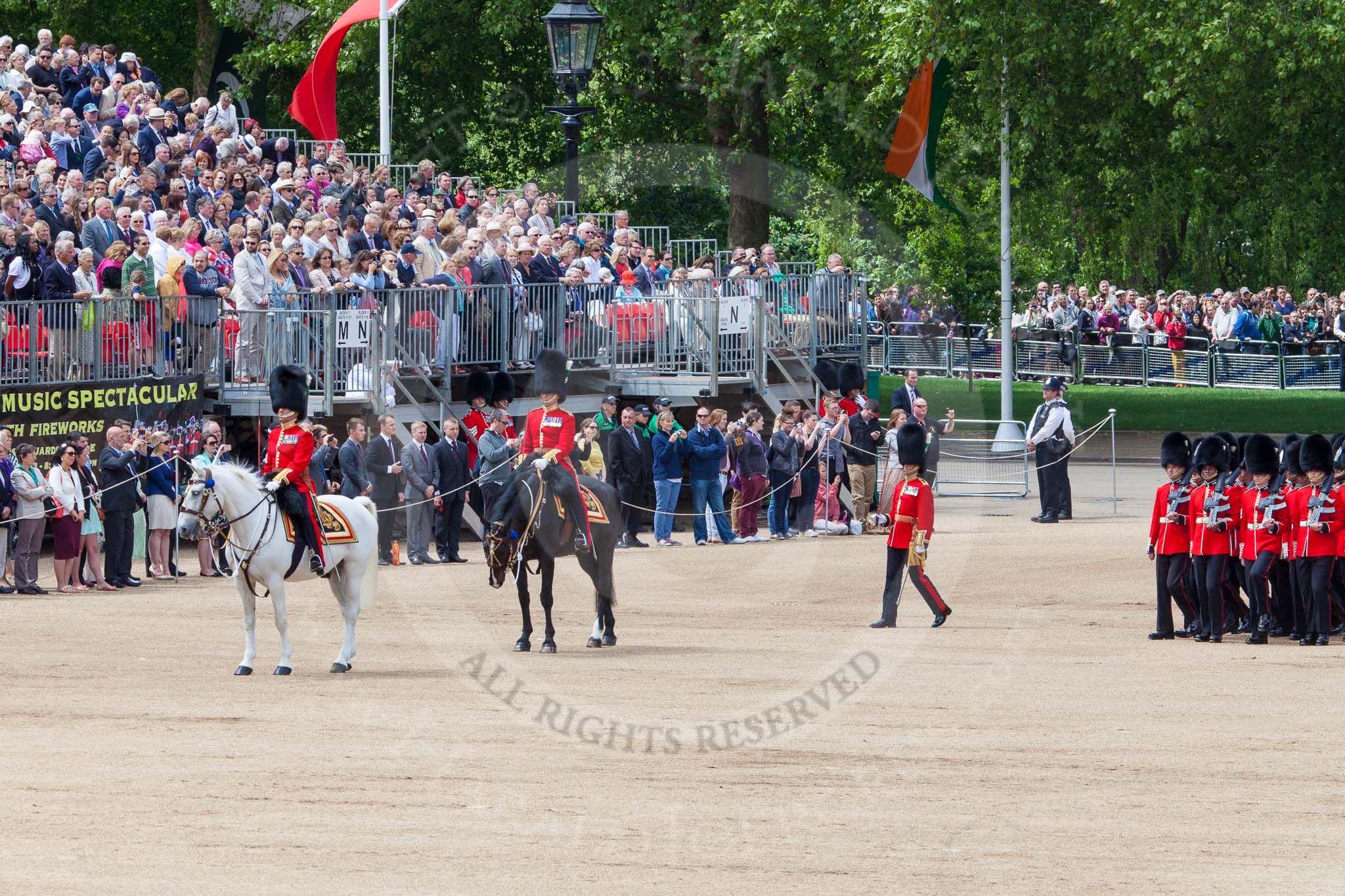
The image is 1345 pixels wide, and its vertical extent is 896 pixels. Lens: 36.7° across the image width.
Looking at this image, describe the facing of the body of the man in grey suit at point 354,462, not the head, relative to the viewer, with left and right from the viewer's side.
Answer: facing the viewer and to the right of the viewer

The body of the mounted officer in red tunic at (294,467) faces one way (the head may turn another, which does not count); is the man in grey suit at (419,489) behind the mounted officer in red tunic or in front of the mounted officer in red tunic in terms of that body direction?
behind

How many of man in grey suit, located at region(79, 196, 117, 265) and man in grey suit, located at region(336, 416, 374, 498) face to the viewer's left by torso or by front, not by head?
0

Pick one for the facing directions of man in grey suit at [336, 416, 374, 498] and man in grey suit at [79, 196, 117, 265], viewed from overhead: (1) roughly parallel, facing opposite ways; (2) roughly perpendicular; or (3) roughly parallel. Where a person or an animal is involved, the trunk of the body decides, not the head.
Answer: roughly parallel

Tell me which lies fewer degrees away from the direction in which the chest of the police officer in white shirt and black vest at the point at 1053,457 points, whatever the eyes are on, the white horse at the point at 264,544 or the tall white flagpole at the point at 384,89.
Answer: the white horse

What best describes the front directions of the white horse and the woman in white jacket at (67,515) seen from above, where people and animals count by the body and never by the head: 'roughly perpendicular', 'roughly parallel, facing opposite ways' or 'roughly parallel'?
roughly perpendicular

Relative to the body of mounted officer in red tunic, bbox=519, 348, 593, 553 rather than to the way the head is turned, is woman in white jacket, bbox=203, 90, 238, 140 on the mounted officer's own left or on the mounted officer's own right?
on the mounted officer's own right

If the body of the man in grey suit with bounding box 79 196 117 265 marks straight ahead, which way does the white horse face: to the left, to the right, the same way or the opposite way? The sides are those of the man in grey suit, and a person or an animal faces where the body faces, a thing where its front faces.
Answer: to the right

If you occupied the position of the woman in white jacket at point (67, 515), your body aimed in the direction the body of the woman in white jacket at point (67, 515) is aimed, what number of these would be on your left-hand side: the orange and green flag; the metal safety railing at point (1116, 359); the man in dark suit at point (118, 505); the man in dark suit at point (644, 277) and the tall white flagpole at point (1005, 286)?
5

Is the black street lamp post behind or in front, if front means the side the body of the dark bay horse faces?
behind

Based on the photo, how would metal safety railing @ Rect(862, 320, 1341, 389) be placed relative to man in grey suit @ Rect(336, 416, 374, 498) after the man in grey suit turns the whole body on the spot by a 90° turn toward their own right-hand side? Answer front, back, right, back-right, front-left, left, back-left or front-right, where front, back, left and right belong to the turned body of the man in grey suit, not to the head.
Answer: back
